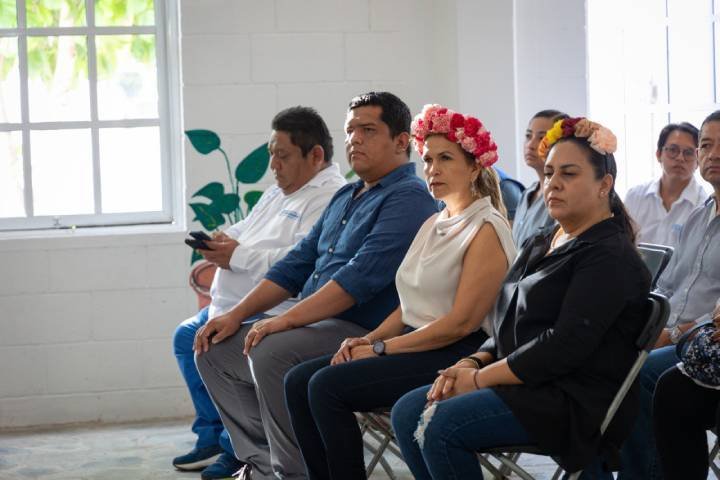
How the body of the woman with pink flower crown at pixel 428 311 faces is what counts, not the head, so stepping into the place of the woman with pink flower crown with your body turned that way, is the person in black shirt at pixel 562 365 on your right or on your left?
on your left

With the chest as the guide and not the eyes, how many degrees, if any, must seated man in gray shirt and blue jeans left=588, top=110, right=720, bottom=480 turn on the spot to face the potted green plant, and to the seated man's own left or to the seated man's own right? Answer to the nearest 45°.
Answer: approximately 90° to the seated man's own right

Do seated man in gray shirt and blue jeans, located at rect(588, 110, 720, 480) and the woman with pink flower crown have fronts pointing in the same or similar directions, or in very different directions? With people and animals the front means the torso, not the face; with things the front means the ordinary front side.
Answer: same or similar directions

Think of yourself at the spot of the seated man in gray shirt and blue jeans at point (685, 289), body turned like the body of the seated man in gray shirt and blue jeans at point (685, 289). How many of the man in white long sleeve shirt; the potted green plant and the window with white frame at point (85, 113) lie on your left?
0

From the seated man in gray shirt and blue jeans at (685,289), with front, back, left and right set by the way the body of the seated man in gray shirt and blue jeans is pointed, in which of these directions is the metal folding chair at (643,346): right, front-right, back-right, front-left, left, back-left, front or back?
front-left

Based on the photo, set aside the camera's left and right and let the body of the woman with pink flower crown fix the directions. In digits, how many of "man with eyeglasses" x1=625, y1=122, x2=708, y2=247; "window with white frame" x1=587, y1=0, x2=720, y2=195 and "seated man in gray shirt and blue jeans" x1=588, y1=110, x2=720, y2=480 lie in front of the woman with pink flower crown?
0

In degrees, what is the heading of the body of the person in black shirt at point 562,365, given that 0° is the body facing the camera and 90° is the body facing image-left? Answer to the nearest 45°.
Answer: approximately 45°

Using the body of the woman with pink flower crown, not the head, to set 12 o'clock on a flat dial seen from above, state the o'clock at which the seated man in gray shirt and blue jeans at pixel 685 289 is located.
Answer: The seated man in gray shirt and blue jeans is roughly at 7 o'clock from the woman with pink flower crown.

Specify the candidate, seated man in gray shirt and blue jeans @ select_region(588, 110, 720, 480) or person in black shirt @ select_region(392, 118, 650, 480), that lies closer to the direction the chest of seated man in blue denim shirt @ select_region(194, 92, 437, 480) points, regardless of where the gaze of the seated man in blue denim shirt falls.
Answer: the person in black shirt

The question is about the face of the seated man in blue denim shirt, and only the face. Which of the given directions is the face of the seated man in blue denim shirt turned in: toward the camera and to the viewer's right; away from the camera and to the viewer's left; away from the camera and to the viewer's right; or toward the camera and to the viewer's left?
toward the camera and to the viewer's left

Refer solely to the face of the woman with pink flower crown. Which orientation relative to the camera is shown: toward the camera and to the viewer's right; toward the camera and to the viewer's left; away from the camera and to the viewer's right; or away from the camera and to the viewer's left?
toward the camera and to the viewer's left

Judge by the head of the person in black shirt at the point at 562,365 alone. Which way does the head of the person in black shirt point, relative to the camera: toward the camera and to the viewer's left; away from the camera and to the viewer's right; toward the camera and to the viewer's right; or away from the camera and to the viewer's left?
toward the camera and to the viewer's left
